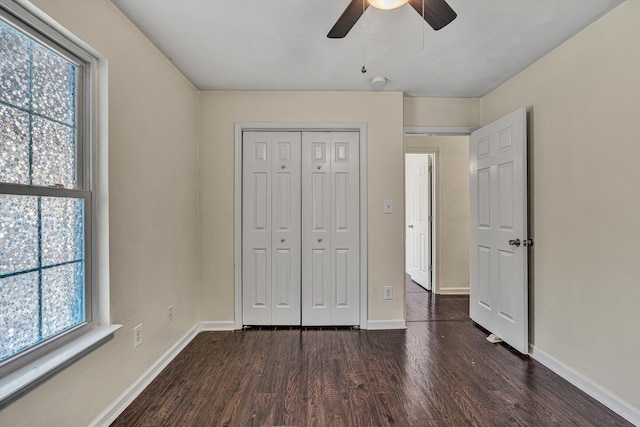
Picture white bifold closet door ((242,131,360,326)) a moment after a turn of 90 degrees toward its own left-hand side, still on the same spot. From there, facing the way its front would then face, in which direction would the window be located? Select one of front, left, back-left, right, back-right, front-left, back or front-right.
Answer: back-right

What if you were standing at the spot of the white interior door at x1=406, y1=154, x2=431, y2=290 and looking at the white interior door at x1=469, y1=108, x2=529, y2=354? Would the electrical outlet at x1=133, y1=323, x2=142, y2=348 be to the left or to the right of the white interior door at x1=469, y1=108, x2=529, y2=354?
right

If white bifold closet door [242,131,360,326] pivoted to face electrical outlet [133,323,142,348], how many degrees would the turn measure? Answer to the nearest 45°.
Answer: approximately 45° to its right

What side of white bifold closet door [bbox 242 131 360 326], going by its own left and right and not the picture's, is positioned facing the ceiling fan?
front

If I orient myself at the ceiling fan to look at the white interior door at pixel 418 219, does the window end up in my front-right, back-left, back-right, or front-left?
back-left

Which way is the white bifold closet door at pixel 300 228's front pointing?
toward the camera

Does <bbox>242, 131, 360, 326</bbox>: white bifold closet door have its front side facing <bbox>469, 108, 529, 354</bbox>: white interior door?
no

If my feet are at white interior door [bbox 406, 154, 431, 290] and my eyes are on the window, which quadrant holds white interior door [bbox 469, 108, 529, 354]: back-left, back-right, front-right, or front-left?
front-left

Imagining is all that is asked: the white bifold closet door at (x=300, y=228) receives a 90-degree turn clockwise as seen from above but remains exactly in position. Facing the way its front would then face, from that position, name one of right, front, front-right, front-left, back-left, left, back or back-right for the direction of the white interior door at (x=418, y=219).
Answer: back-right
